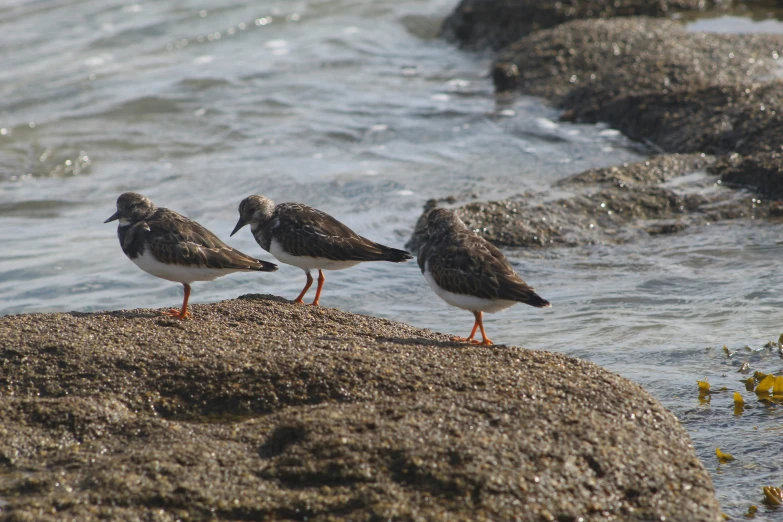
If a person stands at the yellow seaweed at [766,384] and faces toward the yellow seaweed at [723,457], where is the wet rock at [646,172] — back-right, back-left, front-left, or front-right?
back-right

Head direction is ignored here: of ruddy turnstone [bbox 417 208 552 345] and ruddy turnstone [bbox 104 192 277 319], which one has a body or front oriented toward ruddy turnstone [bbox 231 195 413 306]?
ruddy turnstone [bbox 417 208 552 345]

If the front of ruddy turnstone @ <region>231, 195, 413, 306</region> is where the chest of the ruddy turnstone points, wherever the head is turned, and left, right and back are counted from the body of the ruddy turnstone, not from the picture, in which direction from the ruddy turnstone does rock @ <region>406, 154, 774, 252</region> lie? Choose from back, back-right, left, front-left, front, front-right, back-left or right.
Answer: back-right

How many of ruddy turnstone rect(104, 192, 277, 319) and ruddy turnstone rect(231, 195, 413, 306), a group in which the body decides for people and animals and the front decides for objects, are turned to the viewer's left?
2

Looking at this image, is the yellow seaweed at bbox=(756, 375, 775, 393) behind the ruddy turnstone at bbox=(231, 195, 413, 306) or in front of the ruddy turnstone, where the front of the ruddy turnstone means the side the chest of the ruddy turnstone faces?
behind

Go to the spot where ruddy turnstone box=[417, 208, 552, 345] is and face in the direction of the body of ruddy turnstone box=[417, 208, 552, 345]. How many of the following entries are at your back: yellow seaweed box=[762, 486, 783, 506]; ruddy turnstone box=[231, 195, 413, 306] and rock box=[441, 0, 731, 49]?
1

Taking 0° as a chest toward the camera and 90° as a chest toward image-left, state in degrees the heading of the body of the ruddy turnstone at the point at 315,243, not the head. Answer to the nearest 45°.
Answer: approximately 90°

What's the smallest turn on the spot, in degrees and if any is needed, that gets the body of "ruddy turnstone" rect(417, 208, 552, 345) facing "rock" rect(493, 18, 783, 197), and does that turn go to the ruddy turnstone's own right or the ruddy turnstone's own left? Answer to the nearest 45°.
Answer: approximately 45° to the ruddy turnstone's own right

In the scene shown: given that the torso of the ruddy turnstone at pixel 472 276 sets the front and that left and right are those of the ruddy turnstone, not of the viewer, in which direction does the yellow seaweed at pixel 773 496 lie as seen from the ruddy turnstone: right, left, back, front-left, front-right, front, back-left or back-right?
back

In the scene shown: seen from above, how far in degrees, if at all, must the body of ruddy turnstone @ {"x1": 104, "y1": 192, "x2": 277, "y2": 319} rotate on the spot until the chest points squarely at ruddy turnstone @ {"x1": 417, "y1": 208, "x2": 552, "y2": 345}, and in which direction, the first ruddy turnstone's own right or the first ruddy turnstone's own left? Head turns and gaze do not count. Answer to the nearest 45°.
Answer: approximately 135° to the first ruddy turnstone's own left

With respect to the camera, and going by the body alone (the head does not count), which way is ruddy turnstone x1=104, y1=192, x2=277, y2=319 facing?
to the viewer's left

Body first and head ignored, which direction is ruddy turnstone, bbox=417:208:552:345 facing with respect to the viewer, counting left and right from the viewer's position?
facing away from the viewer and to the left of the viewer

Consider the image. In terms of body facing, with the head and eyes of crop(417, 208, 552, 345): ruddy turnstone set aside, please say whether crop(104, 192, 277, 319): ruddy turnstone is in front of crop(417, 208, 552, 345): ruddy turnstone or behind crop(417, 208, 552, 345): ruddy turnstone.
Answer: in front

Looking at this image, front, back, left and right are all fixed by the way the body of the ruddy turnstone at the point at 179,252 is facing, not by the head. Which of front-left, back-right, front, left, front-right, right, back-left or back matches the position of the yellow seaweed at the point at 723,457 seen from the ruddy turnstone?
back-left
